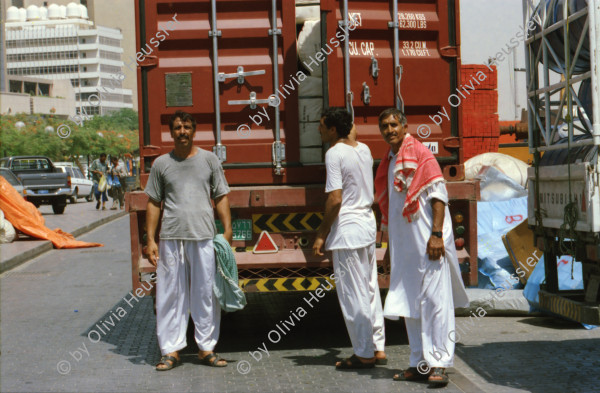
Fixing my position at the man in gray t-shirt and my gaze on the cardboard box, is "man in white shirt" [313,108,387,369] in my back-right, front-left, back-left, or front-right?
front-right

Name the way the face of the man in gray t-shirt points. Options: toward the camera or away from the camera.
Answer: toward the camera

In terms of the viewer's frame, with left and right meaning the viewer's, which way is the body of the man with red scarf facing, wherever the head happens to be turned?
facing the viewer and to the left of the viewer

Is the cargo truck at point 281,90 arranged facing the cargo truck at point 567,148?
no

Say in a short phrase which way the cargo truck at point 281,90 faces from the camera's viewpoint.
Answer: facing away from the viewer

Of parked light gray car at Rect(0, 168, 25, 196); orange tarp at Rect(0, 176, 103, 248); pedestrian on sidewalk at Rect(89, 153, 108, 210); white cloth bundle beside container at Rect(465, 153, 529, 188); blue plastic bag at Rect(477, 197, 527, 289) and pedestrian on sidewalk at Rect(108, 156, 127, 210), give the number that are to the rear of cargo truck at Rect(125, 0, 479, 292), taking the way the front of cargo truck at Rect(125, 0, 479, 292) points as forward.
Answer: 0

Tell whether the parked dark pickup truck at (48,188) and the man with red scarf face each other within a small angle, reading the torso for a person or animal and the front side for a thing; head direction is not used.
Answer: no

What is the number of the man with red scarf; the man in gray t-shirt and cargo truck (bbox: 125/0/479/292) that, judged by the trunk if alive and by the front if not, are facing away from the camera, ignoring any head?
1

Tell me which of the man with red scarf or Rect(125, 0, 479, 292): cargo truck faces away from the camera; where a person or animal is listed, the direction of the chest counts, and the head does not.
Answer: the cargo truck

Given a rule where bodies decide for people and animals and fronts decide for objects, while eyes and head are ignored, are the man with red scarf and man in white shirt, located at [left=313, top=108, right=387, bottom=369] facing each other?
no

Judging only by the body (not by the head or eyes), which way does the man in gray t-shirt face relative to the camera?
toward the camera

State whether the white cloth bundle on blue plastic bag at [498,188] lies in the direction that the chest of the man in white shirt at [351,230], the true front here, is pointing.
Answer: no
